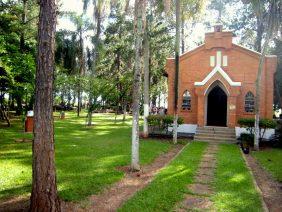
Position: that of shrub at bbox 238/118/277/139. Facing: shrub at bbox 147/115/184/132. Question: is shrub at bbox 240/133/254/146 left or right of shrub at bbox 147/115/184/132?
left

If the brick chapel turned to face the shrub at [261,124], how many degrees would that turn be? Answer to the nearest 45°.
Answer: approximately 45° to its left

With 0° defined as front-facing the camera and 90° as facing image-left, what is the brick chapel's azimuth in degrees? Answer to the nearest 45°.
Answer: approximately 0°
